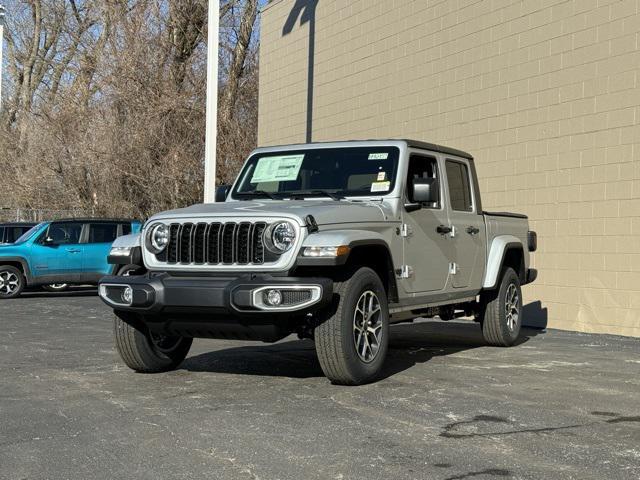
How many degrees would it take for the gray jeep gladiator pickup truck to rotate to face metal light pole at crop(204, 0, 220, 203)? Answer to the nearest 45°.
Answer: approximately 135° to its right

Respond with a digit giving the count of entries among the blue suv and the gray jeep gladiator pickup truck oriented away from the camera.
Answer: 0

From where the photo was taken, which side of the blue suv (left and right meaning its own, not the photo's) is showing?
left

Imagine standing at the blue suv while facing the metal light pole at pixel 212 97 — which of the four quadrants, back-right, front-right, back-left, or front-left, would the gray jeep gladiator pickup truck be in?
front-right

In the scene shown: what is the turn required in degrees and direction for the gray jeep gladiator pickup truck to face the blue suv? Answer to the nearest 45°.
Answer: approximately 90° to its right

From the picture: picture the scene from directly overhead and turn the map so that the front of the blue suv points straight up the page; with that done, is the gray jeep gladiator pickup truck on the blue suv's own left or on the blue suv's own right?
on the blue suv's own left

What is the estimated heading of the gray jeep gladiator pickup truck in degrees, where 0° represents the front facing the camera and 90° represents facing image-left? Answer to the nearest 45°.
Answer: approximately 45°
